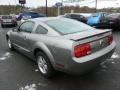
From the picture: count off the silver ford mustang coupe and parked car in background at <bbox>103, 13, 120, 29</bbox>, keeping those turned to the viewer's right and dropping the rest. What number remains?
0

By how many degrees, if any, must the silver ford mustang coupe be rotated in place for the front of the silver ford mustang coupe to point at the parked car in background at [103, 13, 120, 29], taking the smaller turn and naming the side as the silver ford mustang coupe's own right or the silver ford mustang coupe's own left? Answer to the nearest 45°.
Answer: approximately 45° to the silver ford mustang coupe's own right

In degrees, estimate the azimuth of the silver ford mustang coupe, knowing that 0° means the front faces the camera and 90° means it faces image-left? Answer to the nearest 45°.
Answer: approximately 135°
